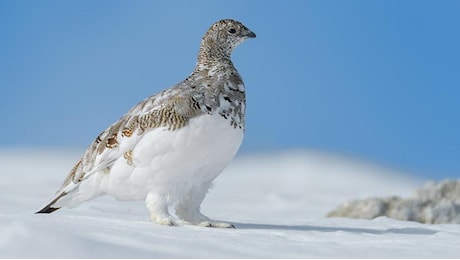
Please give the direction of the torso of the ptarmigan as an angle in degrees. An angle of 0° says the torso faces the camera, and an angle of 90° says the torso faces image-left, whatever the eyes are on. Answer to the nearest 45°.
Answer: approximately 270°

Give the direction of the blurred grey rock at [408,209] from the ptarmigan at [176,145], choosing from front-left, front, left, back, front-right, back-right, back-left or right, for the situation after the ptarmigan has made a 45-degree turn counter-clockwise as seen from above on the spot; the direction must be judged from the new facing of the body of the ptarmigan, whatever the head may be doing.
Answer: front
